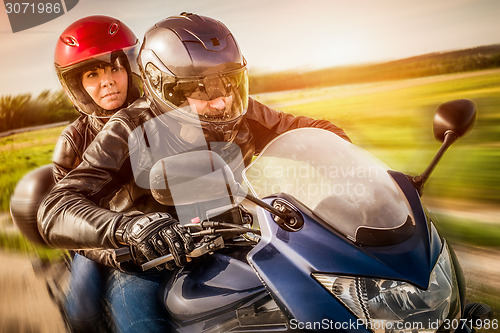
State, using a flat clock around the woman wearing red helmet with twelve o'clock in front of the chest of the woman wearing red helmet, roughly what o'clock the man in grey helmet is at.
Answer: The man in grey helmet is roughly at 1 o'clock from the woman wearing red helmet.

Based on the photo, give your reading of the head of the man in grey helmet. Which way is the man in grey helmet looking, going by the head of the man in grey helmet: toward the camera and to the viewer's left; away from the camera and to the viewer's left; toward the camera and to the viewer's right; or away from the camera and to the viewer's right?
toward the camera and to the viewer's right

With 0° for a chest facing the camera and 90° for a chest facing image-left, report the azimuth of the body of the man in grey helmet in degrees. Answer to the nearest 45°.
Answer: approximately 315°

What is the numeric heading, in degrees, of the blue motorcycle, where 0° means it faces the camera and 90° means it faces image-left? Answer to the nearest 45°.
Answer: approximately 315°

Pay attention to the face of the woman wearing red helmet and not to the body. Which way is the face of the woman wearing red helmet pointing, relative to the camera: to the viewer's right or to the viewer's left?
to the viewer's right

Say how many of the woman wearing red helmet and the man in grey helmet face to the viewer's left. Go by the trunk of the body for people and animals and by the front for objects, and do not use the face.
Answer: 0
